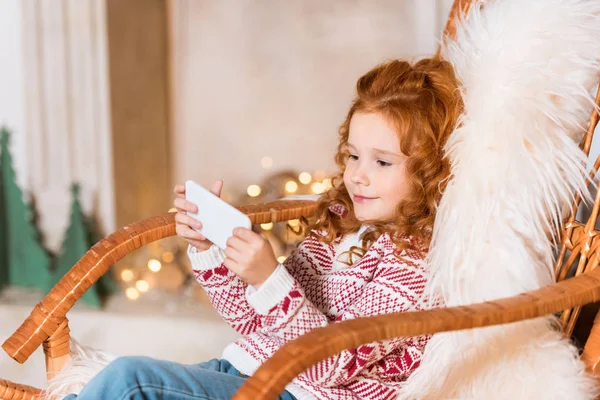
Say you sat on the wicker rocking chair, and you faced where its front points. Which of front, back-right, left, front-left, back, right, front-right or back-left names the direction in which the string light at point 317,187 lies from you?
back-right

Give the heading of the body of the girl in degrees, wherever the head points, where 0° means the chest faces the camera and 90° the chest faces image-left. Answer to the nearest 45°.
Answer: approximately 45°

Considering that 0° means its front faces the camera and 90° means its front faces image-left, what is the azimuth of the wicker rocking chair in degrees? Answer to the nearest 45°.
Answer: approximately 45°

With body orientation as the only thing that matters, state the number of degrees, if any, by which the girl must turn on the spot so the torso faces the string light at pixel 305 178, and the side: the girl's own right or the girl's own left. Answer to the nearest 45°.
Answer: approximately 135° to the girl's own right

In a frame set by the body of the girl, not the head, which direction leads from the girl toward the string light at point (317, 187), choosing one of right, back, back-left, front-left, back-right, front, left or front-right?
back-right

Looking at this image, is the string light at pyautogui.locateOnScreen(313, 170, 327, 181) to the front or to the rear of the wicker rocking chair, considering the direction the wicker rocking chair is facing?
to the rear

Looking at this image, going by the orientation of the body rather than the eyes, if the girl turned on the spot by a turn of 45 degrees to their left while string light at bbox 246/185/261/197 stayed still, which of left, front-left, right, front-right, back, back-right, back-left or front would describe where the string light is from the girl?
back

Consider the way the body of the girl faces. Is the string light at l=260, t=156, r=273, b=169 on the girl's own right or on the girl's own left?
on the girl's own right
